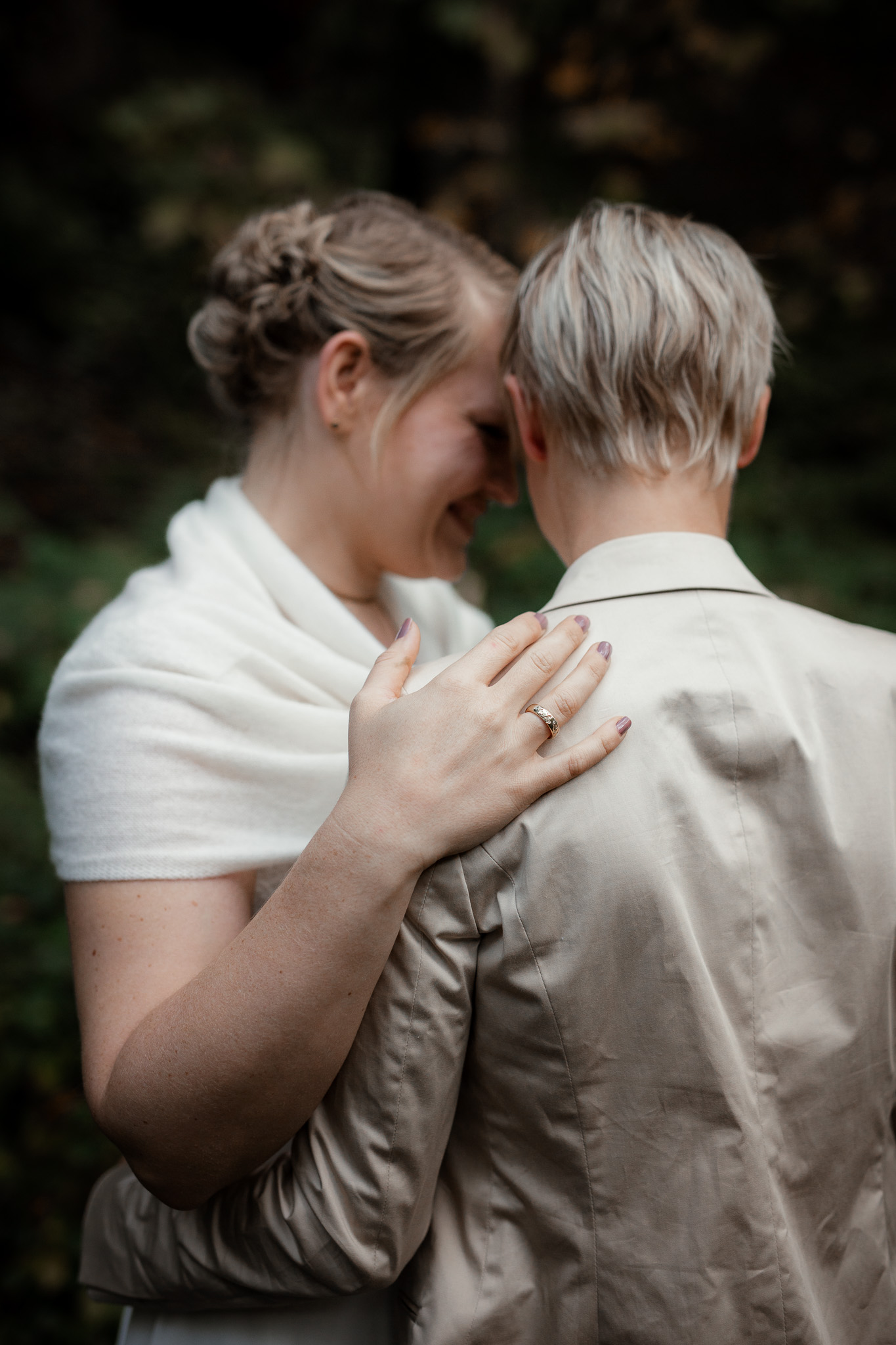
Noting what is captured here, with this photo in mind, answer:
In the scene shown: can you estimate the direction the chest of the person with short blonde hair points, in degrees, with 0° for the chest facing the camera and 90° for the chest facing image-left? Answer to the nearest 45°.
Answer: approximately 180°

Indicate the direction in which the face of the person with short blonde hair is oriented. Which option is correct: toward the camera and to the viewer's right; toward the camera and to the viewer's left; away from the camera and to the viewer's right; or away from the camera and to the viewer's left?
away from the camera and to the viewer's left
